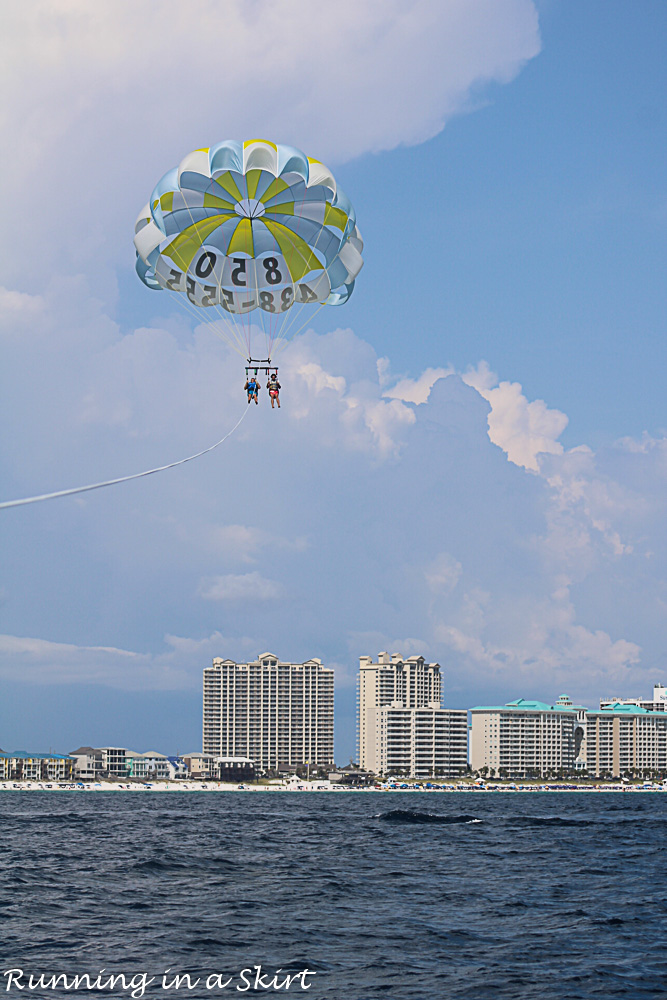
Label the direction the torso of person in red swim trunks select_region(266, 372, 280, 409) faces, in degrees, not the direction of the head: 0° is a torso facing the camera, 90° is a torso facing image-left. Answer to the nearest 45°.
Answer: approximately 0°

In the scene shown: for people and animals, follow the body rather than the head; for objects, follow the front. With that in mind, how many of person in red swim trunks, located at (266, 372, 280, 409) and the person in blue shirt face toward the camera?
2
